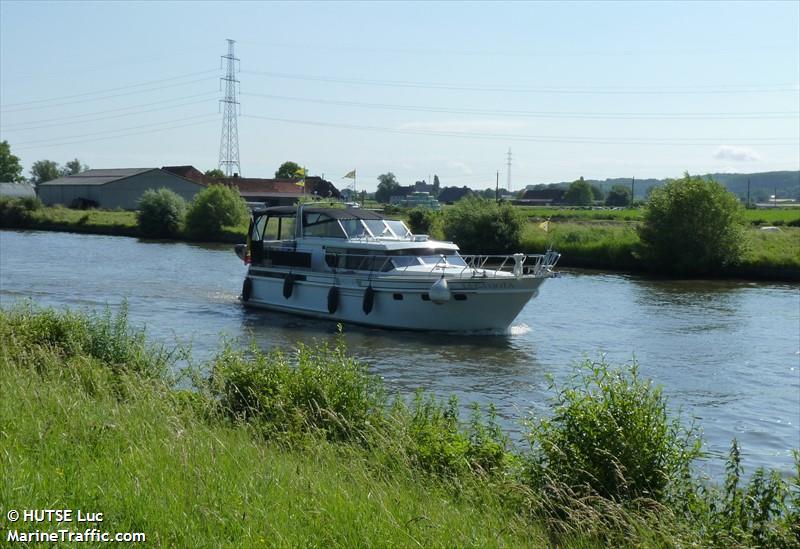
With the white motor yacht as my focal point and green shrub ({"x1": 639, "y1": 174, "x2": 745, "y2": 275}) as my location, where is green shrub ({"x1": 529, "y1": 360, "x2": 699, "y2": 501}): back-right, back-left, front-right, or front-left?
front-left

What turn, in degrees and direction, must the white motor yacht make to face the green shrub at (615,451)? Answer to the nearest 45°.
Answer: approximately 45° to its right

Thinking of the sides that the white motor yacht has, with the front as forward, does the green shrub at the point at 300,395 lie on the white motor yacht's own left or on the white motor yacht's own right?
on the white motor yacht's own right

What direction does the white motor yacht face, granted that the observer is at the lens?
facing the viewer and to the right of the viewer

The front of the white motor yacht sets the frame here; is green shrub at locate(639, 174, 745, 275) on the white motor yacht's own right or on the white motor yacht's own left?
on the white motor yacht's own left

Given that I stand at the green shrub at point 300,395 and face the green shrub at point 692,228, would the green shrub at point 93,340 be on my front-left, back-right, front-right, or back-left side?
front-left

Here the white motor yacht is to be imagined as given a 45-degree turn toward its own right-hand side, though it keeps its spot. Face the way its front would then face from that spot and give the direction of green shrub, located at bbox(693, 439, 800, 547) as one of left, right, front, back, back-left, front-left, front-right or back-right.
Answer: front

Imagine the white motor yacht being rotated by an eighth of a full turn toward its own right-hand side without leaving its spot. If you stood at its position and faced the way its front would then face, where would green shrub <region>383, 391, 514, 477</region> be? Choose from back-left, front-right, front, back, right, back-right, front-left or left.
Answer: front
